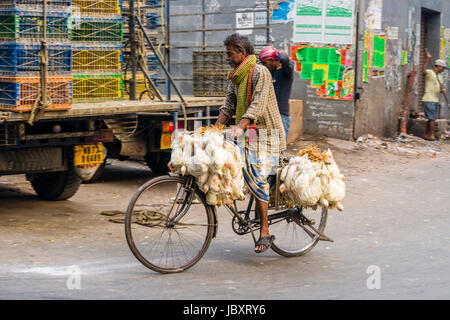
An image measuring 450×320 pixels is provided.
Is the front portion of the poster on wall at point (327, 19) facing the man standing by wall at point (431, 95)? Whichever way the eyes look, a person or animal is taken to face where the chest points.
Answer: no

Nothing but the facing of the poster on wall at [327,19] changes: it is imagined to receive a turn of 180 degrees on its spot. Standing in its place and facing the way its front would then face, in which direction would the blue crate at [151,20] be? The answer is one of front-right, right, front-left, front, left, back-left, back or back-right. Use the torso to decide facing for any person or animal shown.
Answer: back-left

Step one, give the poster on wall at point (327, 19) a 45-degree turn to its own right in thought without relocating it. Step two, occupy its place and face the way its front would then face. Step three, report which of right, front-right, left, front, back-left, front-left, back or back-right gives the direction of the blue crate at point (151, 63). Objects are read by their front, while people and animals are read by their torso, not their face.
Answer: front

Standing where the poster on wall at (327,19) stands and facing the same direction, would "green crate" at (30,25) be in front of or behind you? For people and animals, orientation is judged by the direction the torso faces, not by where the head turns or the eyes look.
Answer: in front

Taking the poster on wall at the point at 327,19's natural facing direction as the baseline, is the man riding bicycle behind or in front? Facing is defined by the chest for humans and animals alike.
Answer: in front

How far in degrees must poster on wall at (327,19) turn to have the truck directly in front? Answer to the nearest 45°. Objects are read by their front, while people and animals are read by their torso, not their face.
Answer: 0° — it already faces it

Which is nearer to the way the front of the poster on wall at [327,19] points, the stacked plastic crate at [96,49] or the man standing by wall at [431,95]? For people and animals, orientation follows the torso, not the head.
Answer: the stacked plastic crate

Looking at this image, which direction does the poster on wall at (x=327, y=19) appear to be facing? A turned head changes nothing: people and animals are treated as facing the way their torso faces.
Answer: toward the camera
